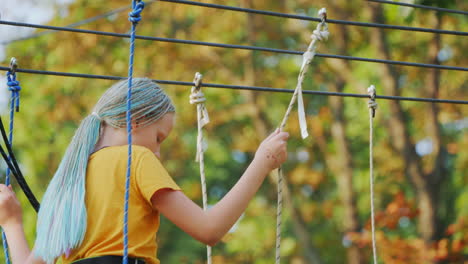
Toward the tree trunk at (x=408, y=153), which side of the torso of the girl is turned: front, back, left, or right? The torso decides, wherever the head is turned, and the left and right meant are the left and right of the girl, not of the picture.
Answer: front

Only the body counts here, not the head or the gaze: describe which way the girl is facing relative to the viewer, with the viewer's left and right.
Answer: facing away from the viewer and to the right of the viewer
